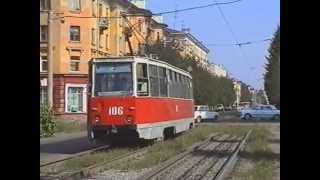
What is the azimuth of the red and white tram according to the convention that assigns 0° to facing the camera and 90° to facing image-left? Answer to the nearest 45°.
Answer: approximately 45°

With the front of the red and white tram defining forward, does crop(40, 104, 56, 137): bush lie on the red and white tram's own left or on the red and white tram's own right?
on the red and white tram's own right
